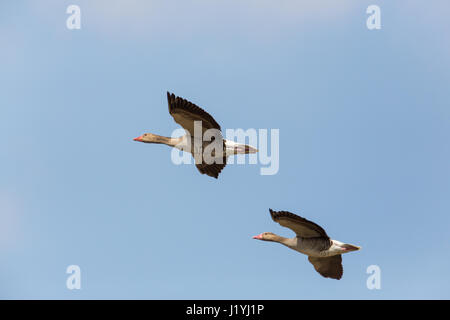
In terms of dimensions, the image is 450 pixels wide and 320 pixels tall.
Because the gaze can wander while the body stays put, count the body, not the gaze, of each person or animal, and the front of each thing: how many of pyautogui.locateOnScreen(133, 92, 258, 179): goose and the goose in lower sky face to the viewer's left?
2

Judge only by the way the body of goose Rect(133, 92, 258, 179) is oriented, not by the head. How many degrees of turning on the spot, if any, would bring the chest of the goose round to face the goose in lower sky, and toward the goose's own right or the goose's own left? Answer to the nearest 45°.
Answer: approximately 180°

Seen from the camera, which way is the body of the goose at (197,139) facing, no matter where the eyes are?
to the viewer's left

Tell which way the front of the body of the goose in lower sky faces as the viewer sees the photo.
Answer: to the viewer's left
